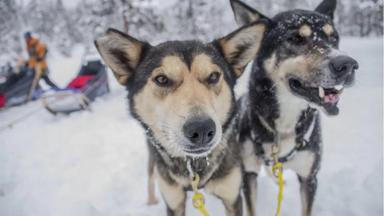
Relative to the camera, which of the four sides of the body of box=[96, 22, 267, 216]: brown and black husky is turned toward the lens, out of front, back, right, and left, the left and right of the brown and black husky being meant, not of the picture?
front

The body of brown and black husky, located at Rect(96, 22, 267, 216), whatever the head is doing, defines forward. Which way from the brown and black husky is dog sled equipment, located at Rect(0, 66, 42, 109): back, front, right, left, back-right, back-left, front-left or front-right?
back-right

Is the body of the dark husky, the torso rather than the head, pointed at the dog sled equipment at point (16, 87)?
no

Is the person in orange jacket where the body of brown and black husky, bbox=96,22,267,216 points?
no

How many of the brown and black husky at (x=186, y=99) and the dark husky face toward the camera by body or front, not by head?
2

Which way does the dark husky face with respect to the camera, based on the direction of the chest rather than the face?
toward the camera

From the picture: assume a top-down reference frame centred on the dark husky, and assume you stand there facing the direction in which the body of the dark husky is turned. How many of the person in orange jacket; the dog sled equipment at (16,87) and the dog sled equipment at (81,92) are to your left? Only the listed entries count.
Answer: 0

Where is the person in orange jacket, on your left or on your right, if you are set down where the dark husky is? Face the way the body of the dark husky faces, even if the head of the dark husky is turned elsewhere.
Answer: on your right

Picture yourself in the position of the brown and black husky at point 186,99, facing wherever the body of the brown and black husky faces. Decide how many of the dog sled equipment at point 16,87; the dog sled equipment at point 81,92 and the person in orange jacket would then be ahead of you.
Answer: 0

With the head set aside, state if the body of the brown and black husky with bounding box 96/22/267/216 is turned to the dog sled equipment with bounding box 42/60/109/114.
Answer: no

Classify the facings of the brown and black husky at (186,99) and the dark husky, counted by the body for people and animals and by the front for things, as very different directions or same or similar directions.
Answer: same or similar directions
